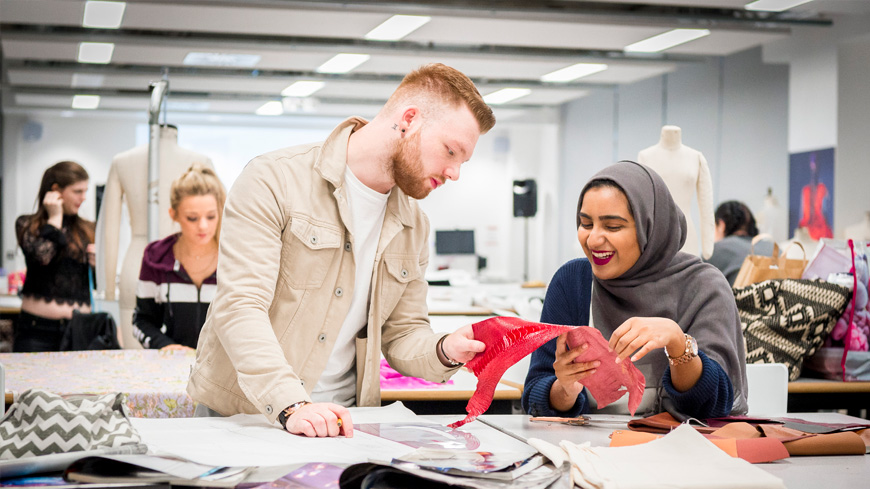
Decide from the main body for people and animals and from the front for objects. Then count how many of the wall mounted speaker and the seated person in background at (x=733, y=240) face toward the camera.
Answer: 1

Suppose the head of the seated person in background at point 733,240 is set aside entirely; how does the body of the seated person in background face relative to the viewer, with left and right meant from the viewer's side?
facing away from the viewer and to the left of the viewer

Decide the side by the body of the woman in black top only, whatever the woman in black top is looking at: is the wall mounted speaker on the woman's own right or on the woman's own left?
on the woman's own left

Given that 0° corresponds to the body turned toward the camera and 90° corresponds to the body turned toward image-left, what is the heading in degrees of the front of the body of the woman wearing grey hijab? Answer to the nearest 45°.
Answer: approximately 45°

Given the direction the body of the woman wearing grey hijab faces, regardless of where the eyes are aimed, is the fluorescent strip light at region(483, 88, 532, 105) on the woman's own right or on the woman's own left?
on the woman's own right

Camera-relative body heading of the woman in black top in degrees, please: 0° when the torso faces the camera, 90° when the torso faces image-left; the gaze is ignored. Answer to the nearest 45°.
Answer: approximately 315°

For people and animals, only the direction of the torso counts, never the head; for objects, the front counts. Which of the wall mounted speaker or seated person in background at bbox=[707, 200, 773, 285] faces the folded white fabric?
the wall mounted speaker

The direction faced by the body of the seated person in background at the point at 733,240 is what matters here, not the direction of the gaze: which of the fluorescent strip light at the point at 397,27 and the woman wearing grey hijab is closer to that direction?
the fluorescent strip light

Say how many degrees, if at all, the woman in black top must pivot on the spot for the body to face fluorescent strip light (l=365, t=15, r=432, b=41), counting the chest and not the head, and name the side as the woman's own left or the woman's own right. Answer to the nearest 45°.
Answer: approximately 90° to the woman's own left
